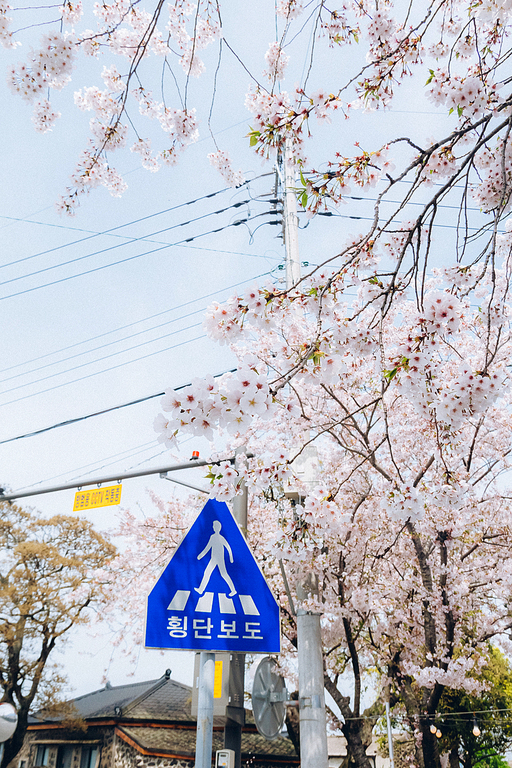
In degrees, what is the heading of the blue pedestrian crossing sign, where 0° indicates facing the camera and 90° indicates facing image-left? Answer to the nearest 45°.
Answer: approximately 0°

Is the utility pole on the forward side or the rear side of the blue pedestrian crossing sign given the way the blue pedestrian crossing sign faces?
on the rear side

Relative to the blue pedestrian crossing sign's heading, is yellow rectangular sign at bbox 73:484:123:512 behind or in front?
behind

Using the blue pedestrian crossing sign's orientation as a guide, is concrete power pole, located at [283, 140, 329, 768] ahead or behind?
behind
